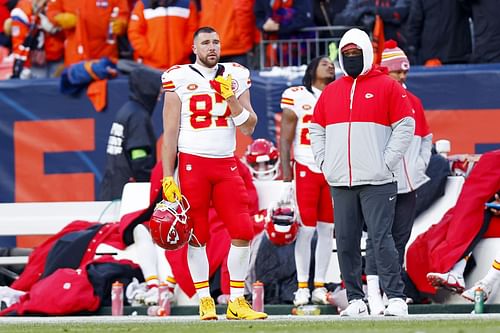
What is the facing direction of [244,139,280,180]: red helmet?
toward the camera

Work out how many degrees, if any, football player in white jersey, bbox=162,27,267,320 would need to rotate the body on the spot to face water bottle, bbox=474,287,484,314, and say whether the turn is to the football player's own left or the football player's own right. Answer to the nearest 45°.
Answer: approximately 90° to the football player's own left

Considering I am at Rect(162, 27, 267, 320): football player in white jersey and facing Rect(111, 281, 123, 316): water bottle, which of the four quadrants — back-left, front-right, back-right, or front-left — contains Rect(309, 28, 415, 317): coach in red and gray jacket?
back-right

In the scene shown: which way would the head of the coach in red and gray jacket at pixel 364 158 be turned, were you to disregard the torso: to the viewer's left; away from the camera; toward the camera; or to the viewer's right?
toward the camera

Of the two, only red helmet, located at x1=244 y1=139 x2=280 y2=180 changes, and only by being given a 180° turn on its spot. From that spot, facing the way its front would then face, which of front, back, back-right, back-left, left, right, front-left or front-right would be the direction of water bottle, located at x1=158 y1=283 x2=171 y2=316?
back-left

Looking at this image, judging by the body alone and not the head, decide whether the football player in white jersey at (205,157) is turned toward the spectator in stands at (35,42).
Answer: no

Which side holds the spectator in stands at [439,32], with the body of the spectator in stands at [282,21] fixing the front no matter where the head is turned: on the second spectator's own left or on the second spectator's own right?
on the second spectator's own left

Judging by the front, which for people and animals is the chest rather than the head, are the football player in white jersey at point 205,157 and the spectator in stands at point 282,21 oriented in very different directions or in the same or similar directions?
same or similar directions

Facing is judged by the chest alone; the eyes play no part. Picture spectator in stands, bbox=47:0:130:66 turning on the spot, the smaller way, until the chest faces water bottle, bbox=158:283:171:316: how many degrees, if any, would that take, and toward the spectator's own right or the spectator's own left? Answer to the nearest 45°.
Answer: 0° — they already face it

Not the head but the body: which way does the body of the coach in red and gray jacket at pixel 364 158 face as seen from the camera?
toward the camera

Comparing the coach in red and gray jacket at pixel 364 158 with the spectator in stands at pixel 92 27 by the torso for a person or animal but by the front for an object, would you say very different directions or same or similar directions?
same or similar directions

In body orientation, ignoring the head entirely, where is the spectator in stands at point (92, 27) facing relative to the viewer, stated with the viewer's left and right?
facing the viewer

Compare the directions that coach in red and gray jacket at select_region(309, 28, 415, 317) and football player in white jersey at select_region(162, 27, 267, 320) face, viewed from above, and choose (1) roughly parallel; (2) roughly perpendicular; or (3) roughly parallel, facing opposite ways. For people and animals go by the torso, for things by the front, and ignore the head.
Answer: roughly parallel

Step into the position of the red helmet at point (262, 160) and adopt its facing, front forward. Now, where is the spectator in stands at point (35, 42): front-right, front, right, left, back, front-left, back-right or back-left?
back-right

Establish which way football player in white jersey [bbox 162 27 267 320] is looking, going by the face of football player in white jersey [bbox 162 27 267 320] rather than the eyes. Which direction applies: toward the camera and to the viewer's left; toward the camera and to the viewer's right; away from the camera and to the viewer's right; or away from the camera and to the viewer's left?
toward the camera and to the viewer's right
